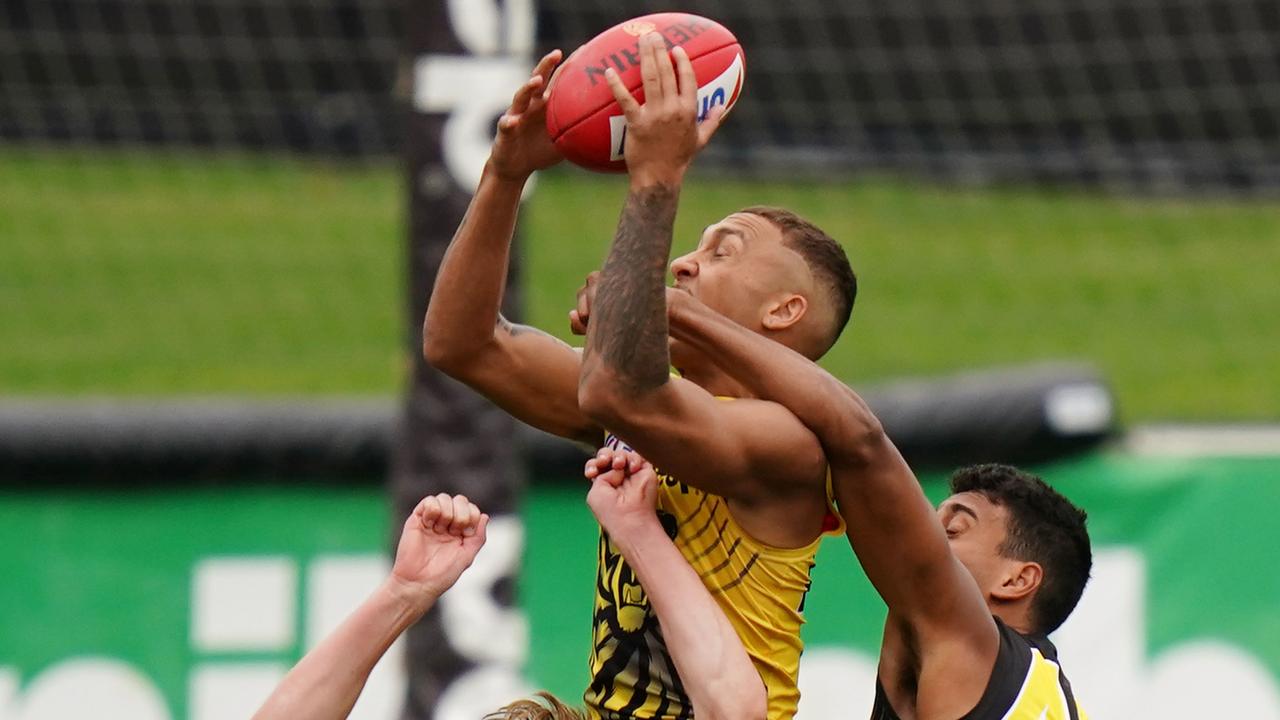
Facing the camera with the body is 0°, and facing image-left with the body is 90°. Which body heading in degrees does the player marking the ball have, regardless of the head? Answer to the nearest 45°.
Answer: approximately 90°

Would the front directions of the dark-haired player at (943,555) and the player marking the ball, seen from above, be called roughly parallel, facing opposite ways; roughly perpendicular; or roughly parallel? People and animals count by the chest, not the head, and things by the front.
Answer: roughly parallel

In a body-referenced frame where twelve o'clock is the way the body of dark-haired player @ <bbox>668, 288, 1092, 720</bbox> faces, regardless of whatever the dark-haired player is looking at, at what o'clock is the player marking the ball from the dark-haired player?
The player marking the ball is roughly at 11 o'clock from the dark-haired player.

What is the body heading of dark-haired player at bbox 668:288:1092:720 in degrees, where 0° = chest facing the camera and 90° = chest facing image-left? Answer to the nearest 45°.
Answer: approximately 90°

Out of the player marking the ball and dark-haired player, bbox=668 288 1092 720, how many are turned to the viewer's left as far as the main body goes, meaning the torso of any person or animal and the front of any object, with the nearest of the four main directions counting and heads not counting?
2

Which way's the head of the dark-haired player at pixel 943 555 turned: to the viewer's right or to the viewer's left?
to the viewer's left

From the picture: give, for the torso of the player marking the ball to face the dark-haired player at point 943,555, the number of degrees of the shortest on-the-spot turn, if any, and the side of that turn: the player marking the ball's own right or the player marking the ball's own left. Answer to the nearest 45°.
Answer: approximately 180°
